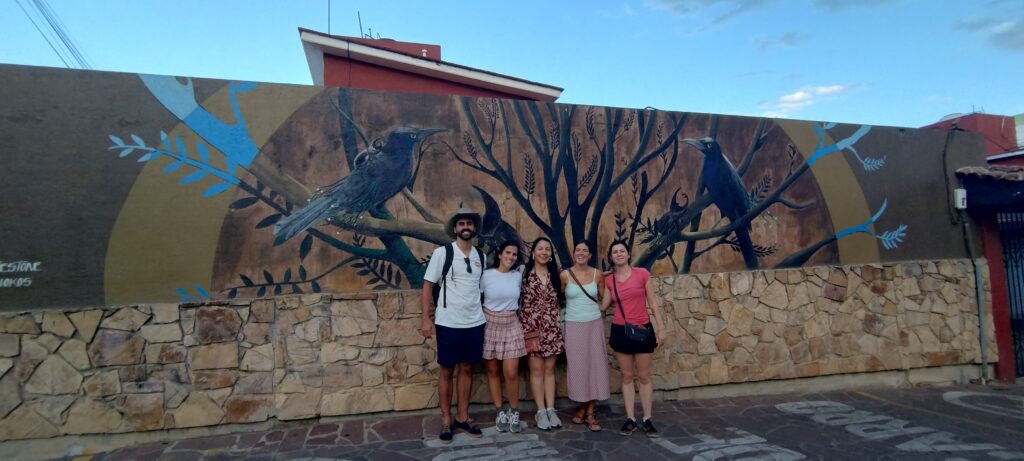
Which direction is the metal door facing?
toward the camera

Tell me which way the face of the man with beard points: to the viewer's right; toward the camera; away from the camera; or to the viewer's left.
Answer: toward the camera

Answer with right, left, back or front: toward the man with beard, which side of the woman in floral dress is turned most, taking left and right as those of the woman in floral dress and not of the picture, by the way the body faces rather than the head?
right

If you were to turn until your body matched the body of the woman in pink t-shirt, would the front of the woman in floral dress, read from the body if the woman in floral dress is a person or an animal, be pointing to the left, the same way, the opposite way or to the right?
the same way

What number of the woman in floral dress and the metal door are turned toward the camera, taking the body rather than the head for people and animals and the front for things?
2

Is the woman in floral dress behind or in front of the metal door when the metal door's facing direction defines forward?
in front

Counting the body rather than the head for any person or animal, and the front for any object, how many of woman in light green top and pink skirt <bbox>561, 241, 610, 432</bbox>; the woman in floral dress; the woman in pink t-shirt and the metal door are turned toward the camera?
4

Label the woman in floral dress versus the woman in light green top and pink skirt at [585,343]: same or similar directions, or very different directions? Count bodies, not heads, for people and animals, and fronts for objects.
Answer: same or similar directions

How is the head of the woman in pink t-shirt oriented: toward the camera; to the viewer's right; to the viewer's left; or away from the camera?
toward the camera

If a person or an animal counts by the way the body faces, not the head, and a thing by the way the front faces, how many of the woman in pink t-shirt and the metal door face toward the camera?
2

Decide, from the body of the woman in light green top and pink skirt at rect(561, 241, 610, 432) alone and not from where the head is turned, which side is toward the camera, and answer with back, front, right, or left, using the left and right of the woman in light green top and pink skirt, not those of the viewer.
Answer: front

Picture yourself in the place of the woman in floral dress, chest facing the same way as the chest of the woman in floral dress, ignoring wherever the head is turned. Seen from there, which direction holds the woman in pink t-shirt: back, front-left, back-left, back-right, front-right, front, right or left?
left

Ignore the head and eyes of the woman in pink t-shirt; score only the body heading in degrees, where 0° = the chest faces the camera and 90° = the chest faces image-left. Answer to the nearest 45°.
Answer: approximately 0°

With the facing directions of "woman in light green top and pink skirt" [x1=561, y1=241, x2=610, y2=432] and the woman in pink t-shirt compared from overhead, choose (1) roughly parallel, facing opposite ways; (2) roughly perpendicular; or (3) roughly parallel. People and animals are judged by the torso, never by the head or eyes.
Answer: roughly parallel
